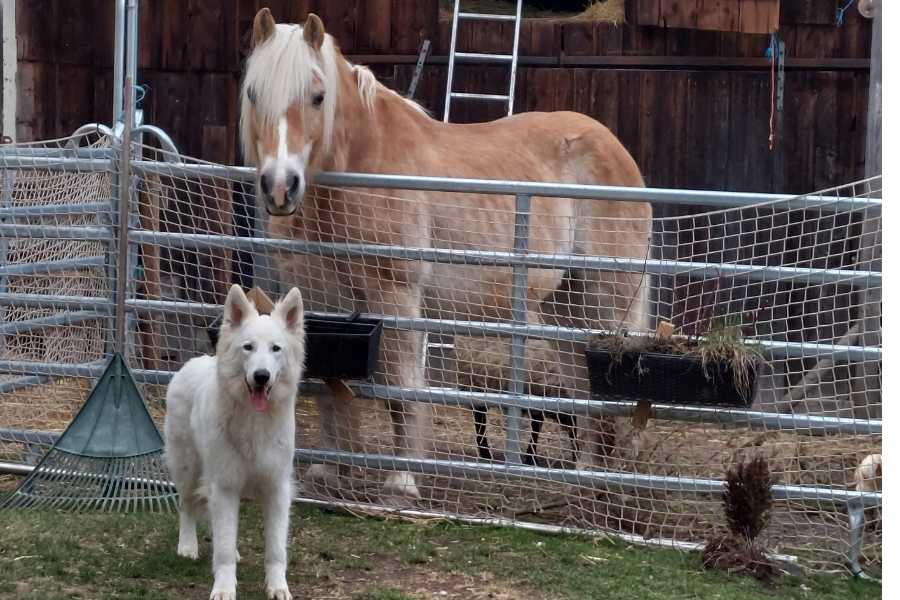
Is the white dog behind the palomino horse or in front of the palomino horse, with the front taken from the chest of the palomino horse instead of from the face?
in front

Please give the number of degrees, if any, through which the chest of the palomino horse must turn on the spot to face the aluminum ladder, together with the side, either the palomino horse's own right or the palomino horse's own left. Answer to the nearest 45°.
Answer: approximately 135° to the palomino horse's own right

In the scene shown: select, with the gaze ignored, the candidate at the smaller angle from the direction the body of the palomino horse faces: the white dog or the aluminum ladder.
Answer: the white dog

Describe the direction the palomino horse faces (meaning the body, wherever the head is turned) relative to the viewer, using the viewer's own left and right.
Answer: facing the viewer and to the left of the viewer

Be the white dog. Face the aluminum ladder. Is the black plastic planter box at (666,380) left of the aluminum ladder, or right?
right

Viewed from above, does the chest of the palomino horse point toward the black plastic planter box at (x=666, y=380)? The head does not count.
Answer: no

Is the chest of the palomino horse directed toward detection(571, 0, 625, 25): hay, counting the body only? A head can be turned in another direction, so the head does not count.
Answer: no

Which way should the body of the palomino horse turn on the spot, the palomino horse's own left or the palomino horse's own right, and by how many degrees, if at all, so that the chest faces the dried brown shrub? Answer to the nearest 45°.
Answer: approximately 90° to the palomino horse's own left
